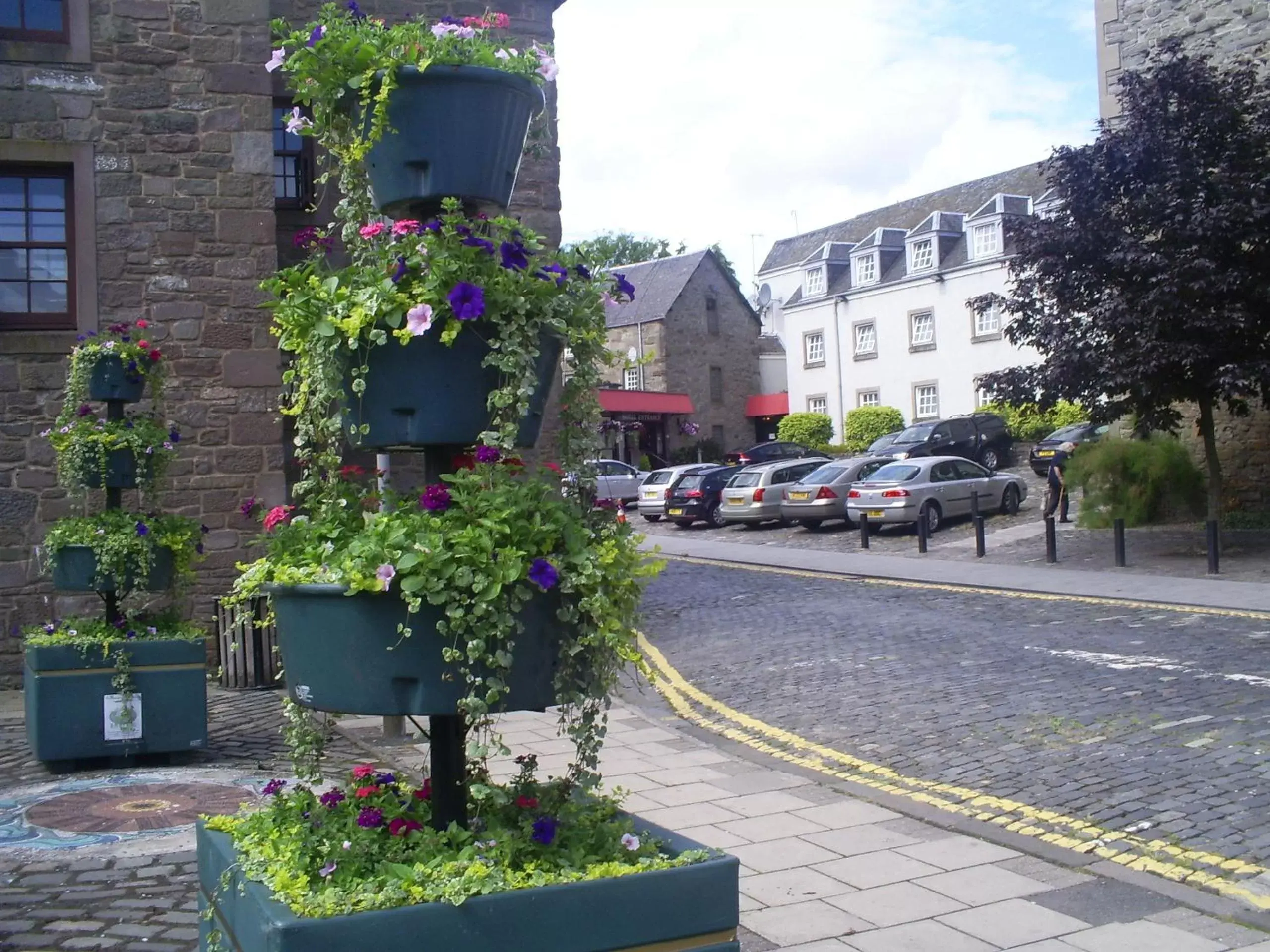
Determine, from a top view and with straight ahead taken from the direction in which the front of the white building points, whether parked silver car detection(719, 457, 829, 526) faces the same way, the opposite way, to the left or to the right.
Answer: the opposite way

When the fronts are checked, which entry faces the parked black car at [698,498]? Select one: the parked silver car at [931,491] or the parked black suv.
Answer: the parked black suv

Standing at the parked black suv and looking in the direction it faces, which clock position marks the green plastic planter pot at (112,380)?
The green plastic planter pot is roughly at 11 o'clock from the parked black suv.

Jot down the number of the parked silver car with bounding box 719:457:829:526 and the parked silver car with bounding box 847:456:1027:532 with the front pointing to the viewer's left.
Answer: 0

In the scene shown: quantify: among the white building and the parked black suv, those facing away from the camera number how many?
0

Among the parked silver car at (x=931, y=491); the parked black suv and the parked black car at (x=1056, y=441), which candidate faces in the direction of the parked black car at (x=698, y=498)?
the parked black suv

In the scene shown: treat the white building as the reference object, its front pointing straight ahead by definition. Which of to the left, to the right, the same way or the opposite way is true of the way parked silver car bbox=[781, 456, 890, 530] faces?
the opposite way

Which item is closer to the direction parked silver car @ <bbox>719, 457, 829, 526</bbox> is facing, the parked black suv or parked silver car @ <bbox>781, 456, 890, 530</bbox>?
the parked black suv

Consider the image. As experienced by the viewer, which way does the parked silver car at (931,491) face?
facing away from the viewer and to the right of the viewer

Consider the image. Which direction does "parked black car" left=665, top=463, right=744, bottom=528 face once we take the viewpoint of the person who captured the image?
facing away from the viewer and to the right of the viewer

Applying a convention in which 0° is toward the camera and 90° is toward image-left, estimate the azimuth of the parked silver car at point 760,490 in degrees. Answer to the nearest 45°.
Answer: approximately 225°

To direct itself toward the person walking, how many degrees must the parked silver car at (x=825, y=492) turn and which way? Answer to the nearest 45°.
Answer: approximately 90° to its right

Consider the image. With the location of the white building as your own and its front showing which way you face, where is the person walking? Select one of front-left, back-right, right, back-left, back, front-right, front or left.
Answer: front-left

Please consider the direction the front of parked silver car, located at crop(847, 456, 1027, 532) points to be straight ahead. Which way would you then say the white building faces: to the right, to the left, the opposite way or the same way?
the opposite way

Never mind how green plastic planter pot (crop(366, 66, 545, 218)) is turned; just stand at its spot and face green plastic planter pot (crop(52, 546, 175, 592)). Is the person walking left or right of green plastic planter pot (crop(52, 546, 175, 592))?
right
